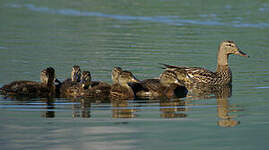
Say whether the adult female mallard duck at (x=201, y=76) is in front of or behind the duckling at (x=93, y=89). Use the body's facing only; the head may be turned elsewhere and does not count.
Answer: behind

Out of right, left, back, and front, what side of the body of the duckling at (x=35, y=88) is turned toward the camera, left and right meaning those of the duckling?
right

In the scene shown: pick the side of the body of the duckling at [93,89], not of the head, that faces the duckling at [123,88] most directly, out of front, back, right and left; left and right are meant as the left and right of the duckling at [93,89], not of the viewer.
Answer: back

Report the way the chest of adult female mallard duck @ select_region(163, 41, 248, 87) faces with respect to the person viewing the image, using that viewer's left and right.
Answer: facing to the right of the viewer

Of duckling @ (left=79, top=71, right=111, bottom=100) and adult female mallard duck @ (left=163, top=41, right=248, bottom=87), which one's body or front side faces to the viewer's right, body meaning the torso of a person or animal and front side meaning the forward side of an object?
the adult female mallard duck

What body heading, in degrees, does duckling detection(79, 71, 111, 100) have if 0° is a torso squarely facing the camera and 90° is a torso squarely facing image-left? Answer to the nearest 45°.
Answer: approximately 90°

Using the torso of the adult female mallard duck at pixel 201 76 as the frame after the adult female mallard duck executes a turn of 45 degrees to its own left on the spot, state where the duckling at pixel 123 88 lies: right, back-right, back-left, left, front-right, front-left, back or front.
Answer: back

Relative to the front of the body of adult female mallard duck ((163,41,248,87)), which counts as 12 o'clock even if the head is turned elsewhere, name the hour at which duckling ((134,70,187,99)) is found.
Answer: The duckling is roughly at 4 o'clock from the adult female mallard duck.

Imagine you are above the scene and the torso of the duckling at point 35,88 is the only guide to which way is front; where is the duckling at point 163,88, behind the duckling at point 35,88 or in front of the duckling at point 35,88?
in front

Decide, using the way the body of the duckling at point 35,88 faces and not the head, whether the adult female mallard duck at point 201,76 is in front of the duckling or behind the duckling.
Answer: in front
